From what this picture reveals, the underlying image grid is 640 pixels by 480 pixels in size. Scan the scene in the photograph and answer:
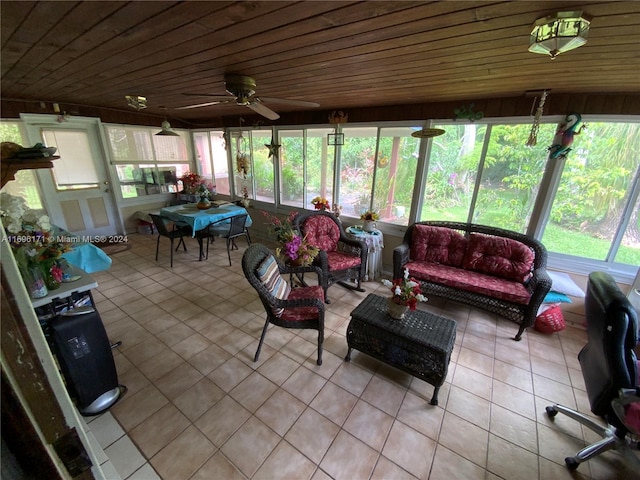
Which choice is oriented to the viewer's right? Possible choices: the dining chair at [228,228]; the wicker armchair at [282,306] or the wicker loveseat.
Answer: the wicker armchair

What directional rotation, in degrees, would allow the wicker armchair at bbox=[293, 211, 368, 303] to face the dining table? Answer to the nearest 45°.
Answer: approximately 135° to its right

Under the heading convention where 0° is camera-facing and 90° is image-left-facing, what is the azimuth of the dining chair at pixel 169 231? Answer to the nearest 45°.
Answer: approximately 225°

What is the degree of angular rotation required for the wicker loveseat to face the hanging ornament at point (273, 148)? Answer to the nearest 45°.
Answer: approximately 45° to its right

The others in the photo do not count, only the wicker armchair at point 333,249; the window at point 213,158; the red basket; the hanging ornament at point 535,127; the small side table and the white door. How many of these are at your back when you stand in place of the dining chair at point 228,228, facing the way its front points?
4

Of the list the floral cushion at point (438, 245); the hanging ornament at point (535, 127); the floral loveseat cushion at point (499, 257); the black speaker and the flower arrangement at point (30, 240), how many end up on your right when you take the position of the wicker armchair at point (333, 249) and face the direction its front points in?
2

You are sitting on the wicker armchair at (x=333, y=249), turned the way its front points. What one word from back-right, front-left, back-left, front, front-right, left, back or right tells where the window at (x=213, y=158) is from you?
back

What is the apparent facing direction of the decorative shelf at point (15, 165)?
to the viewer's right

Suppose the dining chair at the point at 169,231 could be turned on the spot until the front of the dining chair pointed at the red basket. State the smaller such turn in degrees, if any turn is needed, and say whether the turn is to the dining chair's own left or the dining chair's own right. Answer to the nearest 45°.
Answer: approximately 90° to the dining chair's own right

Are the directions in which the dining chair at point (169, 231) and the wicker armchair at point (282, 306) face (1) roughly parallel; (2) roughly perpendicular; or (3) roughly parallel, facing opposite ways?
roughly perpendicular

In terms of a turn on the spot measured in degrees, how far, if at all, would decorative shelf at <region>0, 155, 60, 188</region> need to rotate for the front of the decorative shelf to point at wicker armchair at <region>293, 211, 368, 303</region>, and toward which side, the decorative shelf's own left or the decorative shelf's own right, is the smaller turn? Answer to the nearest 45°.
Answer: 0° — it already faces it

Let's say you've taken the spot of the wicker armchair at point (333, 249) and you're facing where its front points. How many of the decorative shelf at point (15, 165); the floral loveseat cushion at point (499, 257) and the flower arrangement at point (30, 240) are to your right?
2

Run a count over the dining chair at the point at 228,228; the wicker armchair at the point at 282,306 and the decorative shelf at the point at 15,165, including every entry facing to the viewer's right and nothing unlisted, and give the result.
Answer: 2

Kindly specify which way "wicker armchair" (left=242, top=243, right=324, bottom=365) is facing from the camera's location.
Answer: facing to the right of the viewer

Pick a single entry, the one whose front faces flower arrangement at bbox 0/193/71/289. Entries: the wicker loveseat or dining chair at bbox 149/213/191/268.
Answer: the wicker loveseat
